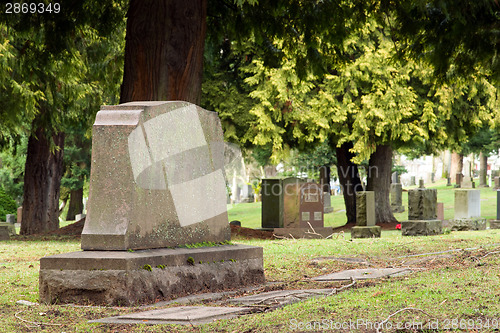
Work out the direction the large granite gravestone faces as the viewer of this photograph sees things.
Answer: facing the viewer and to the right of the viewer

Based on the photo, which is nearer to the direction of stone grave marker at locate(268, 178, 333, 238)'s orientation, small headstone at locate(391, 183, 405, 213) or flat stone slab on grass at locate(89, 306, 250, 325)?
the flat stone slab on grass

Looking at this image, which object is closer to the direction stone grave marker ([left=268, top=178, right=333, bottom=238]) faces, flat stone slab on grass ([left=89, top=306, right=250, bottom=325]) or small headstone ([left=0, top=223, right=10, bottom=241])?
the flat stone slab on grass

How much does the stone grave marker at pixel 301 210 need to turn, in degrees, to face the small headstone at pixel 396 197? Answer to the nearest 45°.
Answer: approximately 135° to its left

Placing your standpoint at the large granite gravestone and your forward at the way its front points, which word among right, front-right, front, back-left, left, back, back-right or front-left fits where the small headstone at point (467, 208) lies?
left

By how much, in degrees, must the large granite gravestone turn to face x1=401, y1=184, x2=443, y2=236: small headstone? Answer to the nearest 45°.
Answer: approximately 90° to its left

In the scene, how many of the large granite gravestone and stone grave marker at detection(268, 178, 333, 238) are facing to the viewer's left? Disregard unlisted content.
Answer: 0

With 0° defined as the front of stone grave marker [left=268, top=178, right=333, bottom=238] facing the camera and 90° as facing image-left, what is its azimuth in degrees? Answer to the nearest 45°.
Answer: approximately 315°

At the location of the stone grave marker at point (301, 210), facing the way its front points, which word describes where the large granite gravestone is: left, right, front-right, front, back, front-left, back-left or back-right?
front-right

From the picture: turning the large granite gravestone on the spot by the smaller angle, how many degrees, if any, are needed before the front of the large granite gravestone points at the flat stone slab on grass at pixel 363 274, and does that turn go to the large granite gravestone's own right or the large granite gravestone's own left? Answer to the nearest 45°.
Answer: approximately 45° to the large granite gravestone's own left

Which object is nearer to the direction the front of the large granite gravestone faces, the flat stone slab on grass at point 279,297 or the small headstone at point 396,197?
the flat stone slab on grass

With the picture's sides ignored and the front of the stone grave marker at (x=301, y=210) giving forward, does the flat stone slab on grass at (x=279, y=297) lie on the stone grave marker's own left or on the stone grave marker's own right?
on the stone grave marker's own right

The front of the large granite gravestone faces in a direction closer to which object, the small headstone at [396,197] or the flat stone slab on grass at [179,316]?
the flat stone slab on grass
